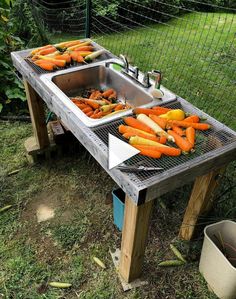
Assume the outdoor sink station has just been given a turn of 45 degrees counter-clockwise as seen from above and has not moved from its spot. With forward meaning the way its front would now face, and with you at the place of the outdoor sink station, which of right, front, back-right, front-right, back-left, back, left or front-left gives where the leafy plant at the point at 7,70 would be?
back-right

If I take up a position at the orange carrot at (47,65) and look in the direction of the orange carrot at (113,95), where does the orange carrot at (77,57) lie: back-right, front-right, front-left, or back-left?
front-left

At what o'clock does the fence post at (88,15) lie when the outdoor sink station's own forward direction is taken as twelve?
The fence post is roughly at 4 o'clock from the outdoor sink station.

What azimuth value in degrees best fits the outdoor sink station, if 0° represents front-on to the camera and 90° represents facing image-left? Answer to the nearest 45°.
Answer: approximately 45°
